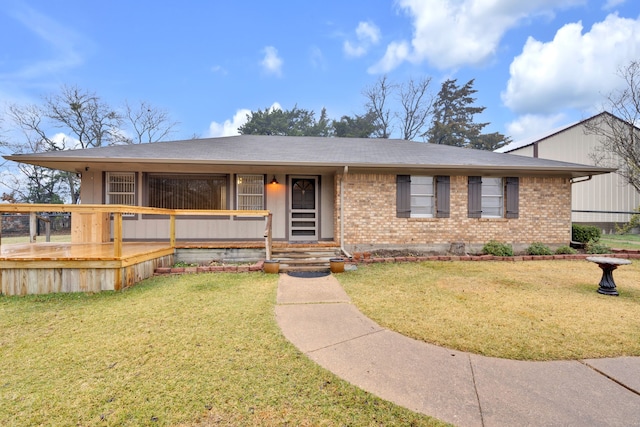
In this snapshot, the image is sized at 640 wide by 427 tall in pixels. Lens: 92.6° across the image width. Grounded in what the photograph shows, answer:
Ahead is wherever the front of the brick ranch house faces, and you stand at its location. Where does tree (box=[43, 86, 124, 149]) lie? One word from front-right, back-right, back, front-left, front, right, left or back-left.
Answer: back-right

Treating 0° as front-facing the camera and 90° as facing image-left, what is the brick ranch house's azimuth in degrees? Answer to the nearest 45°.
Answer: approximately 0°

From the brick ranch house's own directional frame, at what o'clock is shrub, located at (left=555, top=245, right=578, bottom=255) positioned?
The shrub is roughly at 9 o'clock from the brick ranch house.

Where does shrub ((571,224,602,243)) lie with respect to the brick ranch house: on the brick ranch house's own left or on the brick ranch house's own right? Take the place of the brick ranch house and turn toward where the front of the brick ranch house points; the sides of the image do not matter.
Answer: on the brick ranch house's own left

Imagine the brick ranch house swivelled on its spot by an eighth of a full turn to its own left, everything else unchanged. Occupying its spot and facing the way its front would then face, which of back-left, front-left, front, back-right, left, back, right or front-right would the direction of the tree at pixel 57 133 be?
back

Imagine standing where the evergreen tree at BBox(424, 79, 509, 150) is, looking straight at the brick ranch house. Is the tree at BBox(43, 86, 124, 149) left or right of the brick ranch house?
right

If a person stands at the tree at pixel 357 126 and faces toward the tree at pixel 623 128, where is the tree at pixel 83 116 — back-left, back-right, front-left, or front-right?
back-right

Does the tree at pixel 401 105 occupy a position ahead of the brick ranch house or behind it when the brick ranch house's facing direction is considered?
behind

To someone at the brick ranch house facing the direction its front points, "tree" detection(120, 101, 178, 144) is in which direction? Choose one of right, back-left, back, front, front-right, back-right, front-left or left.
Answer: back-right

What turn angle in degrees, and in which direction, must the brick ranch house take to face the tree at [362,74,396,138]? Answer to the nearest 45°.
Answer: approximately 180°
